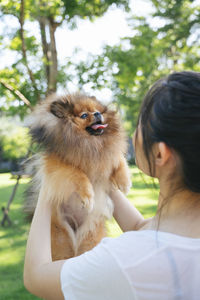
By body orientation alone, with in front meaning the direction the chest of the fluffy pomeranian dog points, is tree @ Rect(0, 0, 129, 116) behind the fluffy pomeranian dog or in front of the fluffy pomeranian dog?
behind

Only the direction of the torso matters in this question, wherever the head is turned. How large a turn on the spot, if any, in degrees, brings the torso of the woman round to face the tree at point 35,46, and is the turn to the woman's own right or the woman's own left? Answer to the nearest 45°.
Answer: approximately 45° to the woman's own right

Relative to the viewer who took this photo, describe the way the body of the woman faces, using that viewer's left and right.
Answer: facing away from the viewer and to the left of the viewer

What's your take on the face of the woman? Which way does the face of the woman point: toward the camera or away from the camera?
away from the camera
